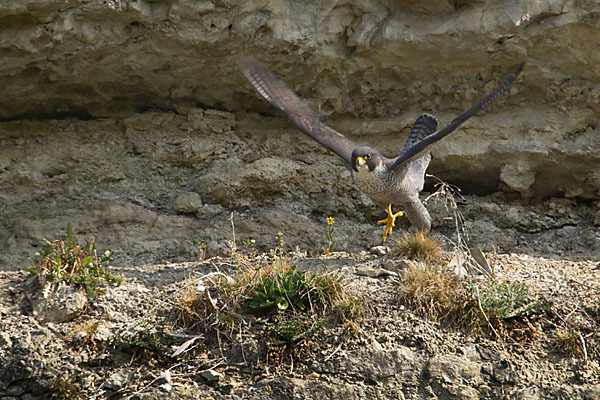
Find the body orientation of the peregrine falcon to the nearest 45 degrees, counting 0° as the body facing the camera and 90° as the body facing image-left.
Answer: approximately 45°

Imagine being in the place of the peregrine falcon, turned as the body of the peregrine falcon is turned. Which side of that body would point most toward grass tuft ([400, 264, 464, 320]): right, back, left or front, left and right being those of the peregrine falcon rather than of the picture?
left

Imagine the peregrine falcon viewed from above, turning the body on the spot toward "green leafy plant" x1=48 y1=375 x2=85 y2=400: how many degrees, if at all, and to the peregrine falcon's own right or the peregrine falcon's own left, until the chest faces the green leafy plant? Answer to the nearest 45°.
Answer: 0° — it already faces it

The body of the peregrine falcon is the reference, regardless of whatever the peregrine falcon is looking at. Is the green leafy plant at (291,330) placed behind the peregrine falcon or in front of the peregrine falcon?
in front

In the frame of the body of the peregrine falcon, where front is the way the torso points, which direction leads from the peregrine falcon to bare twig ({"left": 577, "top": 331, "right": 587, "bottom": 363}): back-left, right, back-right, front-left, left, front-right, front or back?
left

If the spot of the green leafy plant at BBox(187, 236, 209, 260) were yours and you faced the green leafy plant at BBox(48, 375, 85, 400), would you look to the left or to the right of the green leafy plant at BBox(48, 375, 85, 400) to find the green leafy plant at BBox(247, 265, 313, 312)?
left

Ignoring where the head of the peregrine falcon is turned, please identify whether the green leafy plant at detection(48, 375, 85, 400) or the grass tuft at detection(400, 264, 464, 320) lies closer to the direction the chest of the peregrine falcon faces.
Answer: the green leafy plant

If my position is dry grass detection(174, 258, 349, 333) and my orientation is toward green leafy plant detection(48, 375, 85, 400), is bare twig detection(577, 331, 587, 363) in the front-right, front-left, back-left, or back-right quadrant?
back-left

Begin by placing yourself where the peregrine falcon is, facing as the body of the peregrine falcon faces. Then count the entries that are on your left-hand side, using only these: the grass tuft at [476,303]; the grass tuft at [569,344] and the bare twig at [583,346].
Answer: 3
